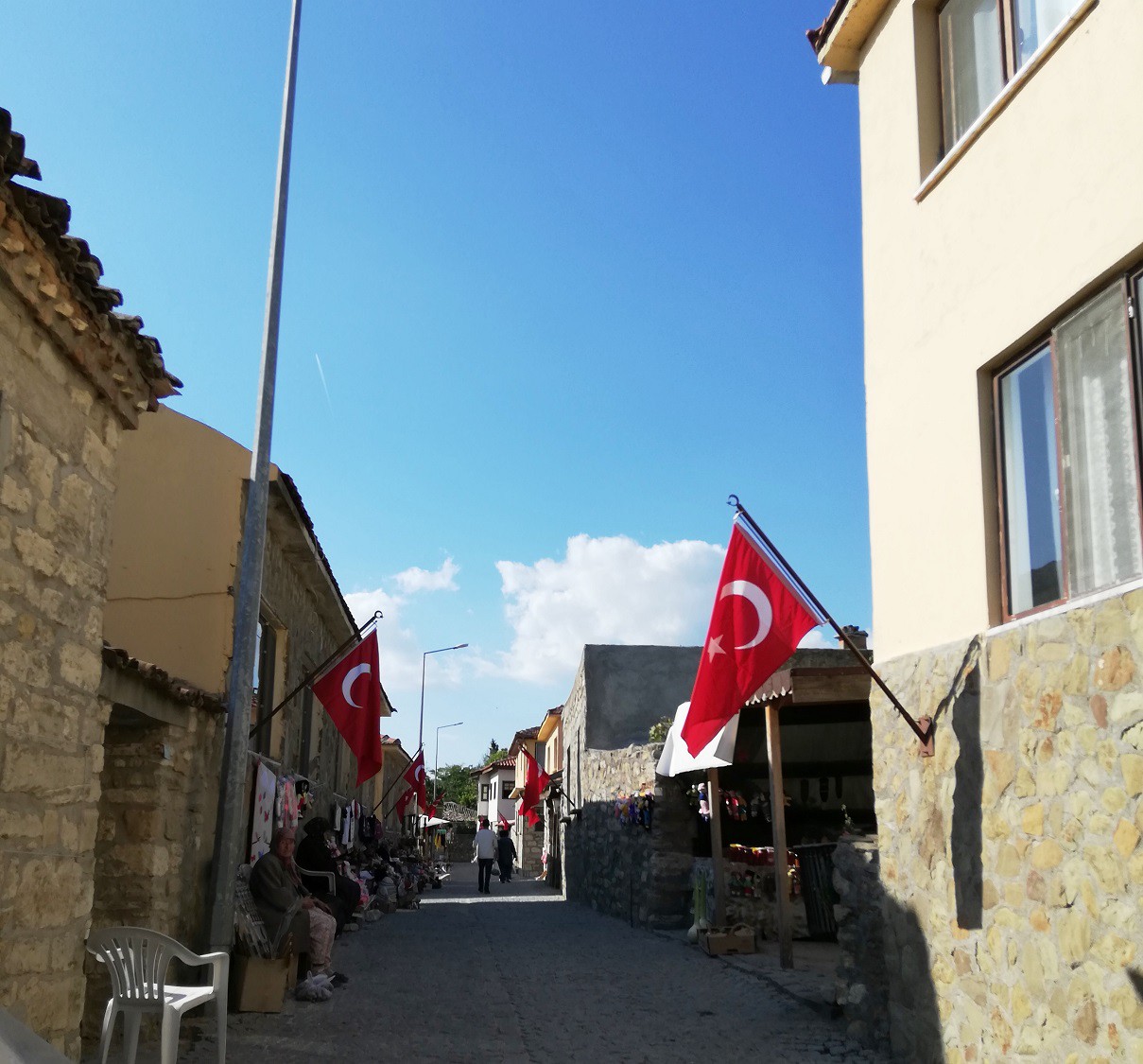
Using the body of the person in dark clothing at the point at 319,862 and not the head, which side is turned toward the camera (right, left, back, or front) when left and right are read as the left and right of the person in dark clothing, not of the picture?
right

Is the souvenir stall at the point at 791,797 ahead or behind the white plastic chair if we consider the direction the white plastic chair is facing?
ahead

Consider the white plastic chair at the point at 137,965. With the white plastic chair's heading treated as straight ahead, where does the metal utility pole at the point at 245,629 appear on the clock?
The metal utility pole is roughly at 11 o'clock from the white plastic chair.

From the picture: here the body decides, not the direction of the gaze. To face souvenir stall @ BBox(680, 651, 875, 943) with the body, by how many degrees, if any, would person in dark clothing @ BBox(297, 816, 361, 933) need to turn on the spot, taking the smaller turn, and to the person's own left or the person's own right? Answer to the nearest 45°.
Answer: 0° — they already face it

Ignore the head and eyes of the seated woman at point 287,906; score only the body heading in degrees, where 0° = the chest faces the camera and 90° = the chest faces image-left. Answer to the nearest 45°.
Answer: approximately 315°

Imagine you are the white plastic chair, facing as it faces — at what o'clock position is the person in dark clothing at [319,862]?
The person in dark clothing is roughly at 11 o'clock from the white plastic chair.

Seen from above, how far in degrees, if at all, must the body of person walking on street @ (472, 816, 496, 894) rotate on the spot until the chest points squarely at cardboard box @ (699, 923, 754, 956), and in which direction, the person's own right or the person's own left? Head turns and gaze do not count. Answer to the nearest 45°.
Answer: approximately 180°

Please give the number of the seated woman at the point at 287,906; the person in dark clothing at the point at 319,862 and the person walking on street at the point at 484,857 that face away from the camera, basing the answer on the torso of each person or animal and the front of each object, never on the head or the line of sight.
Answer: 1

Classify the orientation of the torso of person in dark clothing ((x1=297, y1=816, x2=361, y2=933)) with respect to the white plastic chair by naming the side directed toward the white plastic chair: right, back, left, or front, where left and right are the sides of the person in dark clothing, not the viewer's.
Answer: right

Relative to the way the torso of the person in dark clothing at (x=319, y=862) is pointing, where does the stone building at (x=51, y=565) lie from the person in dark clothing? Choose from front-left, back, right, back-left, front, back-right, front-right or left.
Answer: right

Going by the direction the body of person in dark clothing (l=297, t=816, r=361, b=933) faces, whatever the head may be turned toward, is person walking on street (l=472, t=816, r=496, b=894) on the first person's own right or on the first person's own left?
on the first person's own left

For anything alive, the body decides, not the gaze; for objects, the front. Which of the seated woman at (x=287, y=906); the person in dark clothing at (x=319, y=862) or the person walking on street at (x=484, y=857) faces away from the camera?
the person walking on street

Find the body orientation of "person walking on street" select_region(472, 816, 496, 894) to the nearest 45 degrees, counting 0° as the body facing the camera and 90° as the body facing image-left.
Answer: approximately 180°
